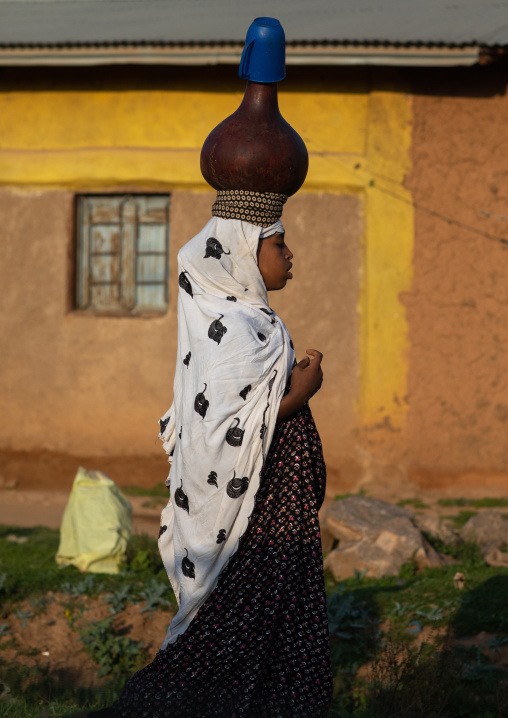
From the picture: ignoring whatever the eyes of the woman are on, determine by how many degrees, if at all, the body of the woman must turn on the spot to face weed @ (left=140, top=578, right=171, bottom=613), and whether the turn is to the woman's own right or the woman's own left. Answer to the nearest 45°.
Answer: approximately 90° to the woman's own left

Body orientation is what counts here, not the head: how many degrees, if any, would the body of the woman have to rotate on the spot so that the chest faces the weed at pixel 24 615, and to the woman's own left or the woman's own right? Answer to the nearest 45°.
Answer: approximately 135° to the woman's own left

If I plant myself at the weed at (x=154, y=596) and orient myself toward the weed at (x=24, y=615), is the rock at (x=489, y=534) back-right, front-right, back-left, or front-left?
back-right

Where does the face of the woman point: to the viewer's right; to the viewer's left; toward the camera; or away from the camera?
to the viewer's right

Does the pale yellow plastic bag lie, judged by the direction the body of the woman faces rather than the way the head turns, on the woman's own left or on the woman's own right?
on the woman's own left

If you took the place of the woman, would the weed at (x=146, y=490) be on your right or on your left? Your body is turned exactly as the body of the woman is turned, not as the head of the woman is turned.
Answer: on your left

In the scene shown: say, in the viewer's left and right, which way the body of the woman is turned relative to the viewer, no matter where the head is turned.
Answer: facing to the right of the viewer

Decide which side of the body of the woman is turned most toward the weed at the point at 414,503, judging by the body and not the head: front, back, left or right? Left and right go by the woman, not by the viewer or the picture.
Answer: left

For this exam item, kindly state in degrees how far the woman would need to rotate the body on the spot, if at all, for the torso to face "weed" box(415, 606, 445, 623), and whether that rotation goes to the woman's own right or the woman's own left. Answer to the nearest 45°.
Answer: approximately 45° to the woman's own left

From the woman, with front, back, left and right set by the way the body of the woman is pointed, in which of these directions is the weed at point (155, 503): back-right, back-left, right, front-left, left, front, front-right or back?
left

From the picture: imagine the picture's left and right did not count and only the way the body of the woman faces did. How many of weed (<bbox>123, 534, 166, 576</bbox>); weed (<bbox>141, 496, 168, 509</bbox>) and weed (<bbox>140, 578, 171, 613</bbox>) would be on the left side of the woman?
3

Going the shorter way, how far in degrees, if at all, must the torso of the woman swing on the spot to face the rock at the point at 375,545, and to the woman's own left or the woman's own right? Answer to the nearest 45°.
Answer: approximately 90° to the woman's own left

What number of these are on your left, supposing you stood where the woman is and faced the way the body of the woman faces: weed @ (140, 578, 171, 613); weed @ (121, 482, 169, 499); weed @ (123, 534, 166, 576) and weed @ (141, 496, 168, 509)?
4
